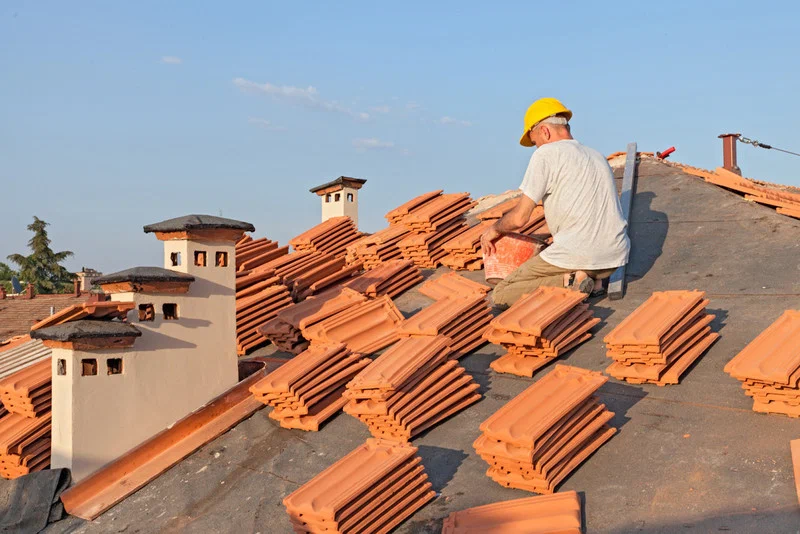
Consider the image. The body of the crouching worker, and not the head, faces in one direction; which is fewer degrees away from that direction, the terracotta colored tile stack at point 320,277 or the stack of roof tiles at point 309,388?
the terracotta colored tile stack

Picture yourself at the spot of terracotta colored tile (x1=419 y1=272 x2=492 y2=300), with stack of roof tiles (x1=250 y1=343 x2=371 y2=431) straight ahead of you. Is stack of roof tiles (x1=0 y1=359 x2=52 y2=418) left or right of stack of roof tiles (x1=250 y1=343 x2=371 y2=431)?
right

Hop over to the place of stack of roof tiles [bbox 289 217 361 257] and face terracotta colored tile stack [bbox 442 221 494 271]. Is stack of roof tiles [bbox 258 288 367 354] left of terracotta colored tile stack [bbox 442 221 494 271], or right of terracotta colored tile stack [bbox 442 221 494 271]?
right

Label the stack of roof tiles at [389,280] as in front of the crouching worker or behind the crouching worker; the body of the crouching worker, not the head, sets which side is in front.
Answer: in front

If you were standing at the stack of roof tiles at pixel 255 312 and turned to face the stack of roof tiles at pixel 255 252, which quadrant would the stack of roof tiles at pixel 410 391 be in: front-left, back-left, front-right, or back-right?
back-right

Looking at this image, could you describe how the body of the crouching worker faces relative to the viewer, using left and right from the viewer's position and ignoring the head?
facing away from the viewer and to the left of the viewer

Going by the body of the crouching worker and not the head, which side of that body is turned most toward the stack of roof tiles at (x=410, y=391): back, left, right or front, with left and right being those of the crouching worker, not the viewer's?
left

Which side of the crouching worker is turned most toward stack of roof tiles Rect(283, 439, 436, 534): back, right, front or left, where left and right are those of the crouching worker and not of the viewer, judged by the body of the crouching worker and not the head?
left
